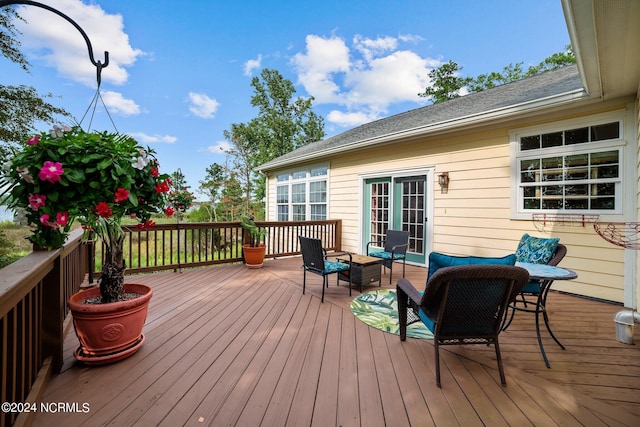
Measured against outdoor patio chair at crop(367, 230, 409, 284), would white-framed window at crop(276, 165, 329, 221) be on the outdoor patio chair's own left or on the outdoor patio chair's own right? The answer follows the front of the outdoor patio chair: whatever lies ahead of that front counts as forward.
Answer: on the outdoor patio chair's own right

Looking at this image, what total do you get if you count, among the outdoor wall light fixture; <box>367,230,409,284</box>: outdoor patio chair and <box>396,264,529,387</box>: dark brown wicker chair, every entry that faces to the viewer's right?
0

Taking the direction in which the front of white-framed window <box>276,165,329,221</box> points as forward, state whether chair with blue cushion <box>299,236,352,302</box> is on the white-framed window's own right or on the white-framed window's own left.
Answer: on the white-framed window's own left

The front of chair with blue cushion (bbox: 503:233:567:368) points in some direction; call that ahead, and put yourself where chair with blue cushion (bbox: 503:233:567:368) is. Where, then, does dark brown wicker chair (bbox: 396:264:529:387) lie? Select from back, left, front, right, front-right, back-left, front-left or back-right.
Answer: front-left

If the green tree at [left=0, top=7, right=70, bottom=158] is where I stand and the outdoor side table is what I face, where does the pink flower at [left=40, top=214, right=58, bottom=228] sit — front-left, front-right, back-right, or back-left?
front-right

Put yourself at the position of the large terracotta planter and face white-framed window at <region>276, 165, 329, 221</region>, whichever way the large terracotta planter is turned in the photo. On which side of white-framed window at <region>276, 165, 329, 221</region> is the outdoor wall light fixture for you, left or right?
right

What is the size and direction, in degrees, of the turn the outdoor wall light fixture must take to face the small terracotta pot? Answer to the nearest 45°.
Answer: approximately 45° to its right

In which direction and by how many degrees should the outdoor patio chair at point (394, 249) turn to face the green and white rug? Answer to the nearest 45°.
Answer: approximately 45° to its left

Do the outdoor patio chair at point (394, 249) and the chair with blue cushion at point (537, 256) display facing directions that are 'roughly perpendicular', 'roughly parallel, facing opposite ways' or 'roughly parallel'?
roughly parallel

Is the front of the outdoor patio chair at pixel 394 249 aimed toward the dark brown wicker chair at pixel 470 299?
no

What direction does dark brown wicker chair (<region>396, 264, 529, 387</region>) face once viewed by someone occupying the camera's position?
facing away from the viewer and to the left of the viewer

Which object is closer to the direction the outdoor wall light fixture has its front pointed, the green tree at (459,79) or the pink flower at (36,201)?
the pink flower

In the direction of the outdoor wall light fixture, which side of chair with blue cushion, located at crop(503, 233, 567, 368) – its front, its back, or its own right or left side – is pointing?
right

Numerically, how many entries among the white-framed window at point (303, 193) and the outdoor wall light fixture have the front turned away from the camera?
0

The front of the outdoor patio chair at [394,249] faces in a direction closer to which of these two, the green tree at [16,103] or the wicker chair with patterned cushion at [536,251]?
the green tree

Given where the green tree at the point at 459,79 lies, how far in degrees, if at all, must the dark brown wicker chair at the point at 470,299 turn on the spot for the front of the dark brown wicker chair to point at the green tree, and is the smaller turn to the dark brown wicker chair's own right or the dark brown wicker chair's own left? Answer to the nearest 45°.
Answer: approximately 45° to the dark brown wicker chair's own right

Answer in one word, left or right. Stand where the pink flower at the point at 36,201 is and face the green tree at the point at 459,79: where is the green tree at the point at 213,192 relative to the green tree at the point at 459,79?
left

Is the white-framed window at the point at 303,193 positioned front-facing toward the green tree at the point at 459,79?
no

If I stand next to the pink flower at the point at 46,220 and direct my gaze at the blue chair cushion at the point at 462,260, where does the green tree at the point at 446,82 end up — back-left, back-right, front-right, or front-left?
front-left
